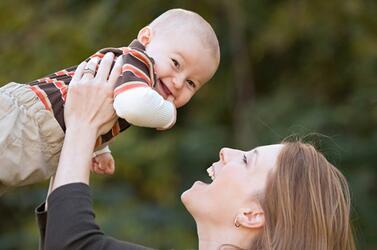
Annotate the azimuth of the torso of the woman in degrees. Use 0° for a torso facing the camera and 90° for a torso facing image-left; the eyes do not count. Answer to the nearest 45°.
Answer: approximately 90°

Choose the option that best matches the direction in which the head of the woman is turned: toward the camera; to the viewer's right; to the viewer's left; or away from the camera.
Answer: to the viewer's left
